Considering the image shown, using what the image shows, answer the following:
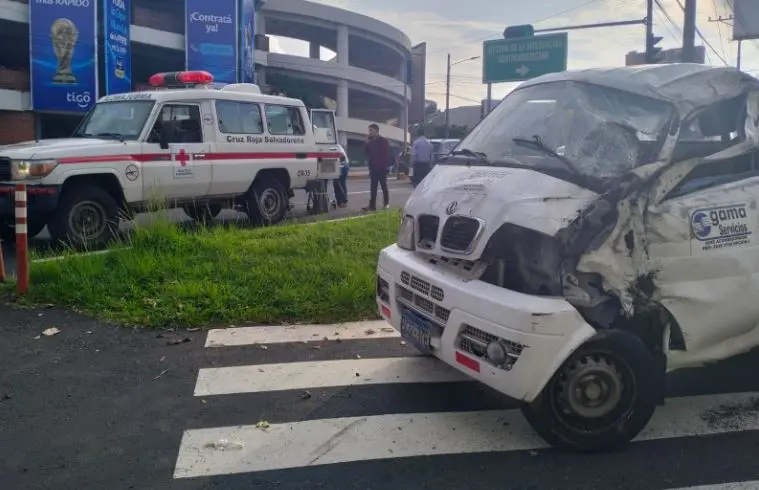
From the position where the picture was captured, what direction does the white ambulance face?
facing the viewer and to the left of the viewer

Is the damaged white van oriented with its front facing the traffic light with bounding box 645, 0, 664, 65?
no

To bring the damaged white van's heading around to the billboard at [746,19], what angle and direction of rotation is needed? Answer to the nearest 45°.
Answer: approximately 135° to its right

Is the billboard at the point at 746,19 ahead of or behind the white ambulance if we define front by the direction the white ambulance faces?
behind

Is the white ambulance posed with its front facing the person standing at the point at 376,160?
no

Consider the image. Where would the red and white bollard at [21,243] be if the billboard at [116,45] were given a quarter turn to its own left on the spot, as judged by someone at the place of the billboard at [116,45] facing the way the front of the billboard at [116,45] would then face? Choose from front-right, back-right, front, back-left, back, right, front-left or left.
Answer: back-right

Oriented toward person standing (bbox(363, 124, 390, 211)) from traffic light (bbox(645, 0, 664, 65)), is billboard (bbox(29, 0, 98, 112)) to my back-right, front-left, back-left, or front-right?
front-right

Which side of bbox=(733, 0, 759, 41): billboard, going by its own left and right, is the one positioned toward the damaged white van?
front

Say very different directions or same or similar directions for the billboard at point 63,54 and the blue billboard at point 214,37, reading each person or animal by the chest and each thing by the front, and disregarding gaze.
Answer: same or similar directions

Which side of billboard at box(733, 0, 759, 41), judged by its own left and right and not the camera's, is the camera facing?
front

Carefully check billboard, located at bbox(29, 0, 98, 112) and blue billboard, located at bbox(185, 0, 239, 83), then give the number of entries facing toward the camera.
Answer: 2

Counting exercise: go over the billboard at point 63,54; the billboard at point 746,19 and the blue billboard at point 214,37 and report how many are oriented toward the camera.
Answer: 3

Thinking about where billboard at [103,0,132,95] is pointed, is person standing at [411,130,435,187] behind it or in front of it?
in front

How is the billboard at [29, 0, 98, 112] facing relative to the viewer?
toward the camera

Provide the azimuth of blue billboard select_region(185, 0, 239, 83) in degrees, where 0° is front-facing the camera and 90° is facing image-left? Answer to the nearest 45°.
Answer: approximately 0°

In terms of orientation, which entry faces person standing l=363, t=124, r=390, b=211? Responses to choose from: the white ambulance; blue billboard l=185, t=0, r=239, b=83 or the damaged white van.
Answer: the blue billboard

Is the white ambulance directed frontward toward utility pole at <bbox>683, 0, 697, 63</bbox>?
no

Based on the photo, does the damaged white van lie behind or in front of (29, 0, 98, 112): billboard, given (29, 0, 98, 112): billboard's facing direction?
in front

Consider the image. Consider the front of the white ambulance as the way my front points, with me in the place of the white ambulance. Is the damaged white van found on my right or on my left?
on my left
